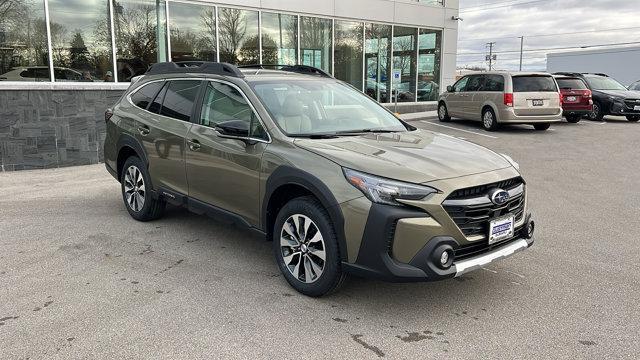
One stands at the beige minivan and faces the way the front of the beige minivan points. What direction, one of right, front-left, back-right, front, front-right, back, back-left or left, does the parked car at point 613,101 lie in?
right

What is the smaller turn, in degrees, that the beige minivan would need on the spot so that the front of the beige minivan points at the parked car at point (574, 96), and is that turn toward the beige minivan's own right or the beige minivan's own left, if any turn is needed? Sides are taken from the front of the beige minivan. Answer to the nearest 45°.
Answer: approximately 90° to the beige minivan's own right

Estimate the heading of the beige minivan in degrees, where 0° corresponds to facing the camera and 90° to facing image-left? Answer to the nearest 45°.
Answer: approximately 135°

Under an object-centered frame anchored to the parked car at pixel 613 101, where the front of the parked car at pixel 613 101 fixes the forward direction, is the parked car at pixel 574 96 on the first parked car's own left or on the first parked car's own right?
on the first parked car's own right

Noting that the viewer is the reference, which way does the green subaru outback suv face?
facing the viewer and to the right of the viewer

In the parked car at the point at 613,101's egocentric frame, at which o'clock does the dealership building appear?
The dealership building is roughly at 3 o'clock from the parked car.
